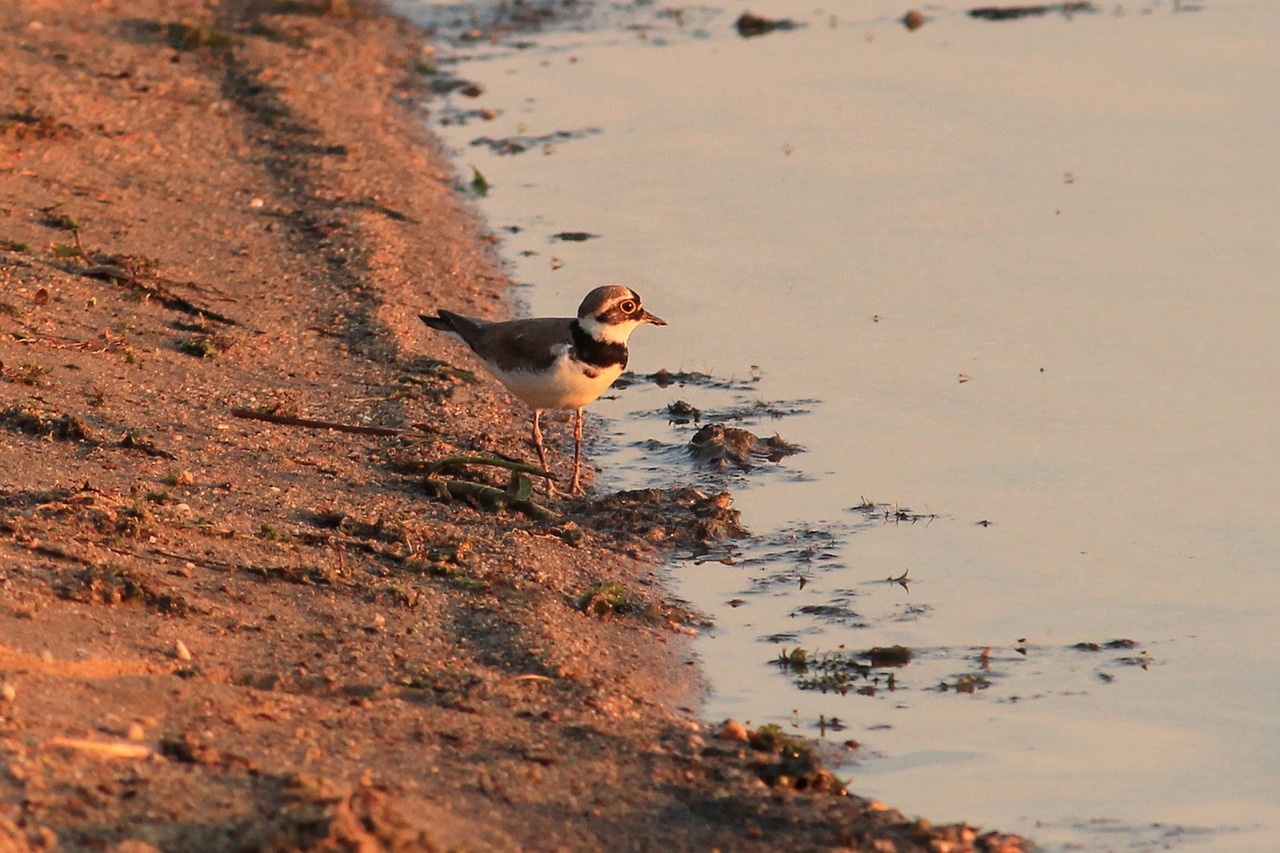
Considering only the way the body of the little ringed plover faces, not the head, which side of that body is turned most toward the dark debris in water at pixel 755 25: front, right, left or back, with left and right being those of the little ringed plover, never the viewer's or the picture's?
left

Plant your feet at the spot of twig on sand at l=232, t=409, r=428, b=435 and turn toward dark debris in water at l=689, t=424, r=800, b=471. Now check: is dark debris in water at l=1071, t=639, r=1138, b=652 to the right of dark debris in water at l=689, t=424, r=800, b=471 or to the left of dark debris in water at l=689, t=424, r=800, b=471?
right

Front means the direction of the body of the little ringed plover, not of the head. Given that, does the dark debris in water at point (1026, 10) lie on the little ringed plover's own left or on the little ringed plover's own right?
on the little ringed plover's own left

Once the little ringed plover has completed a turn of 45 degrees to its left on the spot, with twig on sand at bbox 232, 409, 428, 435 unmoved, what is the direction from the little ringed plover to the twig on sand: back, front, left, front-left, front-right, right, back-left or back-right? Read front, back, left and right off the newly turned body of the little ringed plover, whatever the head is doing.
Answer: back-left

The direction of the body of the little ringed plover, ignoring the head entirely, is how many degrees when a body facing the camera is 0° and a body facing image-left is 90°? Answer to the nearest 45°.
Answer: approximately 270°

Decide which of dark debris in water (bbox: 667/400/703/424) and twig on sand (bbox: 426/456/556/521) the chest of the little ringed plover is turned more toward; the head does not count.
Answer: the dark debris in water

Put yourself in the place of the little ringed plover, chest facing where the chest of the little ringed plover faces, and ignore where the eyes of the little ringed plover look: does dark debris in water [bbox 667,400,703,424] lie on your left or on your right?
on your left

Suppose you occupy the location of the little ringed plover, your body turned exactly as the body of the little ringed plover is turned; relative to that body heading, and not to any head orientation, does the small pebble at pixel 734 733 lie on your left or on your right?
on your right

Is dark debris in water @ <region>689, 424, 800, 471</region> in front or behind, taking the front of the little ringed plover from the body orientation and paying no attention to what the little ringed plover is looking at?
in front

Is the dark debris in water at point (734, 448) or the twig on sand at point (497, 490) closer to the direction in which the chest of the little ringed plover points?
the dark debris in water

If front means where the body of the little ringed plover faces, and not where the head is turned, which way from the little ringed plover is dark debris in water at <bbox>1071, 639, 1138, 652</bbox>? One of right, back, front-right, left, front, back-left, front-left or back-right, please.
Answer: front-right

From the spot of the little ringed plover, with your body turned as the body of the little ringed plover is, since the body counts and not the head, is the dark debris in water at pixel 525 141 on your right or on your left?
on your left

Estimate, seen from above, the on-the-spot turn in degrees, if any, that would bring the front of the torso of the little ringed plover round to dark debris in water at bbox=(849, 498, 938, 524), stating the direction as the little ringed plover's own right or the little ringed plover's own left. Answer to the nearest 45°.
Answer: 0° — it already faces it
